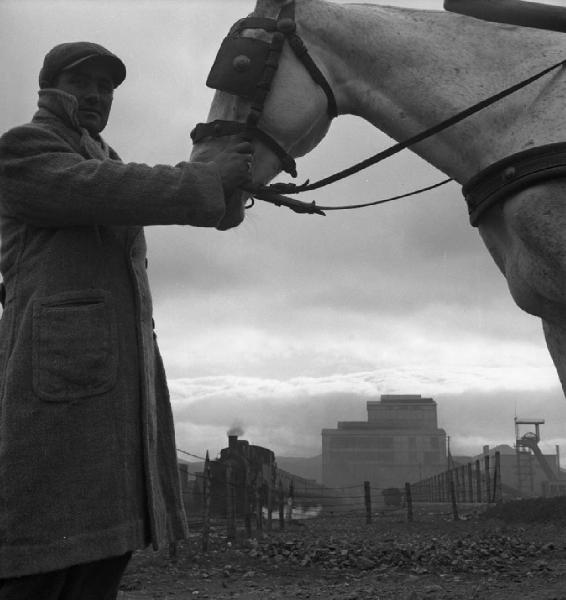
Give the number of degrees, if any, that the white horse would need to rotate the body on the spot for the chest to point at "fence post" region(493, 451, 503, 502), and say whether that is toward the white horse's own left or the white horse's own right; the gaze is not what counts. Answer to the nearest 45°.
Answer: approximately 90° to the white horse's own right

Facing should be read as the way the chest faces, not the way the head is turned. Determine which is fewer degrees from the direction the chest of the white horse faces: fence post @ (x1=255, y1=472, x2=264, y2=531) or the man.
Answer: the man

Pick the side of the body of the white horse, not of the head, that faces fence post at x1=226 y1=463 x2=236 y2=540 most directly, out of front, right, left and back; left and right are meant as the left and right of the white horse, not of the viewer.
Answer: right

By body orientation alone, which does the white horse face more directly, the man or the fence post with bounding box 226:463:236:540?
the man

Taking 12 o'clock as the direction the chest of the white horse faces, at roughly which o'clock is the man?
The man is roughly at 11 o'clock from the white horse.

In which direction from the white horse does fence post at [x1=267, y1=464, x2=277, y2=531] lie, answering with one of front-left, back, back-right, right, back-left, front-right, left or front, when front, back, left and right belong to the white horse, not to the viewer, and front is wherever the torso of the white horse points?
right

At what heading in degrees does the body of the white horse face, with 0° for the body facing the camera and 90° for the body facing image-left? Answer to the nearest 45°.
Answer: approximately 90°
